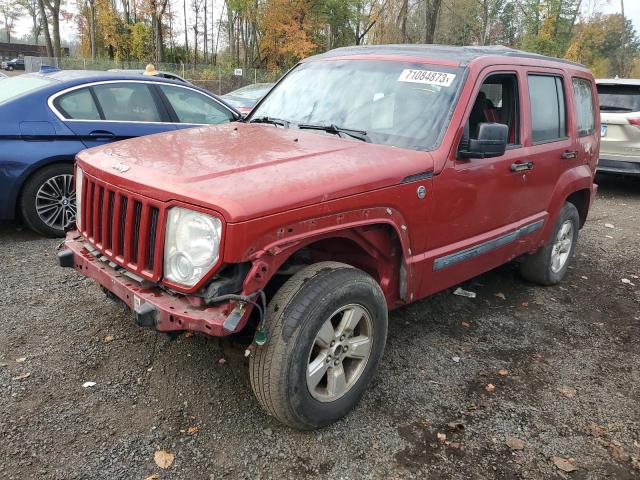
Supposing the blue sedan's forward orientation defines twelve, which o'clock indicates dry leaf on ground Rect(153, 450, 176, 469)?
The dry leaf on ground is roughly at 4 o'clock from the blue sedan.

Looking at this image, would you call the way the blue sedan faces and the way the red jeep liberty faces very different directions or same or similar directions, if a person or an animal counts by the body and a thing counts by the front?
very different directions

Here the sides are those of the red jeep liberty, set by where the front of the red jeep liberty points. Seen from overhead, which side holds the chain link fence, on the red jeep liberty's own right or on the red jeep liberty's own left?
on the red jeep liberty's own right

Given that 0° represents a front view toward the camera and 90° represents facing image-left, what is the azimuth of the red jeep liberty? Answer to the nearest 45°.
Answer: approximately 45°

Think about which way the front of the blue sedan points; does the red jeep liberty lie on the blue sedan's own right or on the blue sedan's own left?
on the blue sedan's own right

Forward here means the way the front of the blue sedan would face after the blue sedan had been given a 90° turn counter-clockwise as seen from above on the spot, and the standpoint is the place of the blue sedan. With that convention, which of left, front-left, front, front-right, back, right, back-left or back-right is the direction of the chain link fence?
front-right

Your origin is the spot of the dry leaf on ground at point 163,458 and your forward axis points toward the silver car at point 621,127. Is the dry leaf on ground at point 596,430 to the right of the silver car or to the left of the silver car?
right

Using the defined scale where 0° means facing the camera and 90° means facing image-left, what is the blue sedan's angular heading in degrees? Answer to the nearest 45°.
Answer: approximately 225°

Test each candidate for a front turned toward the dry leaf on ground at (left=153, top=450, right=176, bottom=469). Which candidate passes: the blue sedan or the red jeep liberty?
the red jeep liberty

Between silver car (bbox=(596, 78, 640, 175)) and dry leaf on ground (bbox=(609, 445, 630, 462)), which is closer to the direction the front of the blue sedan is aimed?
the silver car

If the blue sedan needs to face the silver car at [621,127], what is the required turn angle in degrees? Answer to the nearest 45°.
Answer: approximately 45° to its right
